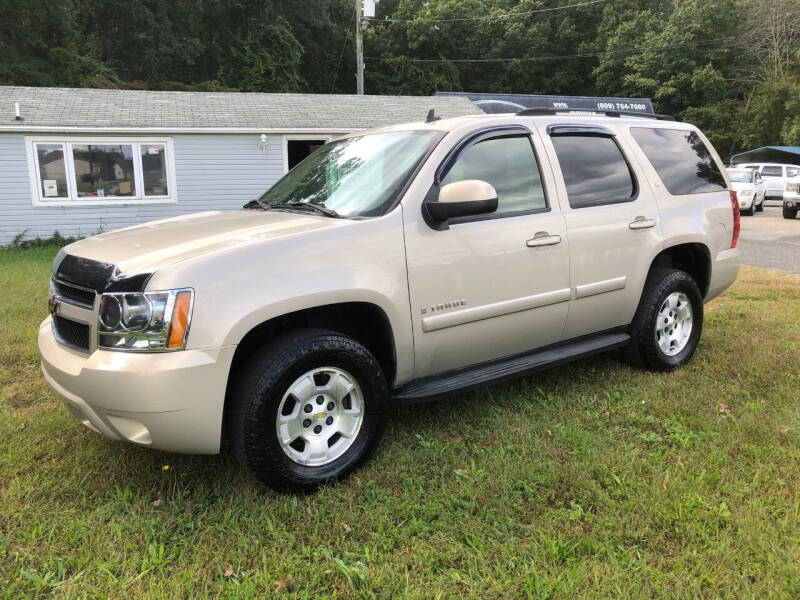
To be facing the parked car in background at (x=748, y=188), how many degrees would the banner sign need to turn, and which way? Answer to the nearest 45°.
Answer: approximately 90° to its left

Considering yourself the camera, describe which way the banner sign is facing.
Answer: facing the viewer

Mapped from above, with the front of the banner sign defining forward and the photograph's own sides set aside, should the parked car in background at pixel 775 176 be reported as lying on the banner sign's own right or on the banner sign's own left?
on the banner sign's own left
